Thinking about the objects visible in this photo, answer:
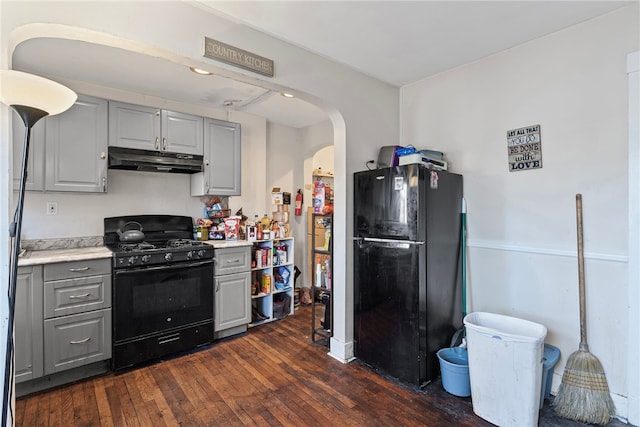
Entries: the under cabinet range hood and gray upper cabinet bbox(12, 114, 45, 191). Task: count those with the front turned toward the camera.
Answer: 2

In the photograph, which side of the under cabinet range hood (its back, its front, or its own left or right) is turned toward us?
front

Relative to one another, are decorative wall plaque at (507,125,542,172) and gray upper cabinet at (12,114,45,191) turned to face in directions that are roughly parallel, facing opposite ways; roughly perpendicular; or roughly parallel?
roughly perpendicular

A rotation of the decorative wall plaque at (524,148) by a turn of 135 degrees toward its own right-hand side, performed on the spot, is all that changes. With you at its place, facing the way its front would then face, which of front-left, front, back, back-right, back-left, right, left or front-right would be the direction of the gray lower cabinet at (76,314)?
left

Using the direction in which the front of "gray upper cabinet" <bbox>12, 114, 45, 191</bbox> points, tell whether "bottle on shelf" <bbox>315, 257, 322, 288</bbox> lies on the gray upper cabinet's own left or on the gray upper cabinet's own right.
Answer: on the gray upper cabinet's own left

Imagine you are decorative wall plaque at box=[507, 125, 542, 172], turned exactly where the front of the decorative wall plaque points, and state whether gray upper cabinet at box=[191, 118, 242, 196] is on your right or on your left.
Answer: on your right

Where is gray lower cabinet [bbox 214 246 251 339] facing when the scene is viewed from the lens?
facing the viewer and to the right of the viewer

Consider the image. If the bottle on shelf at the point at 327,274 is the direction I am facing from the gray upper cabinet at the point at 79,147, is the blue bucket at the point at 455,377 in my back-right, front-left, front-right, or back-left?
front-right

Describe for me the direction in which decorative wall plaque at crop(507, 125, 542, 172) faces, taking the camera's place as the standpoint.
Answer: facing the viewer

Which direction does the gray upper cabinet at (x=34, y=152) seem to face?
toward the camera

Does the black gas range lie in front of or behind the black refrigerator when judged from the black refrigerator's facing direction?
in front

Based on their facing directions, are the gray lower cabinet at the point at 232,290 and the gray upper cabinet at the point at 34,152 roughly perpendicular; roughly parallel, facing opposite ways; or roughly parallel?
roughly parallel

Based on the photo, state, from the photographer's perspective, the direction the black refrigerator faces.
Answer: facing the viewer and to the left of the viewer
